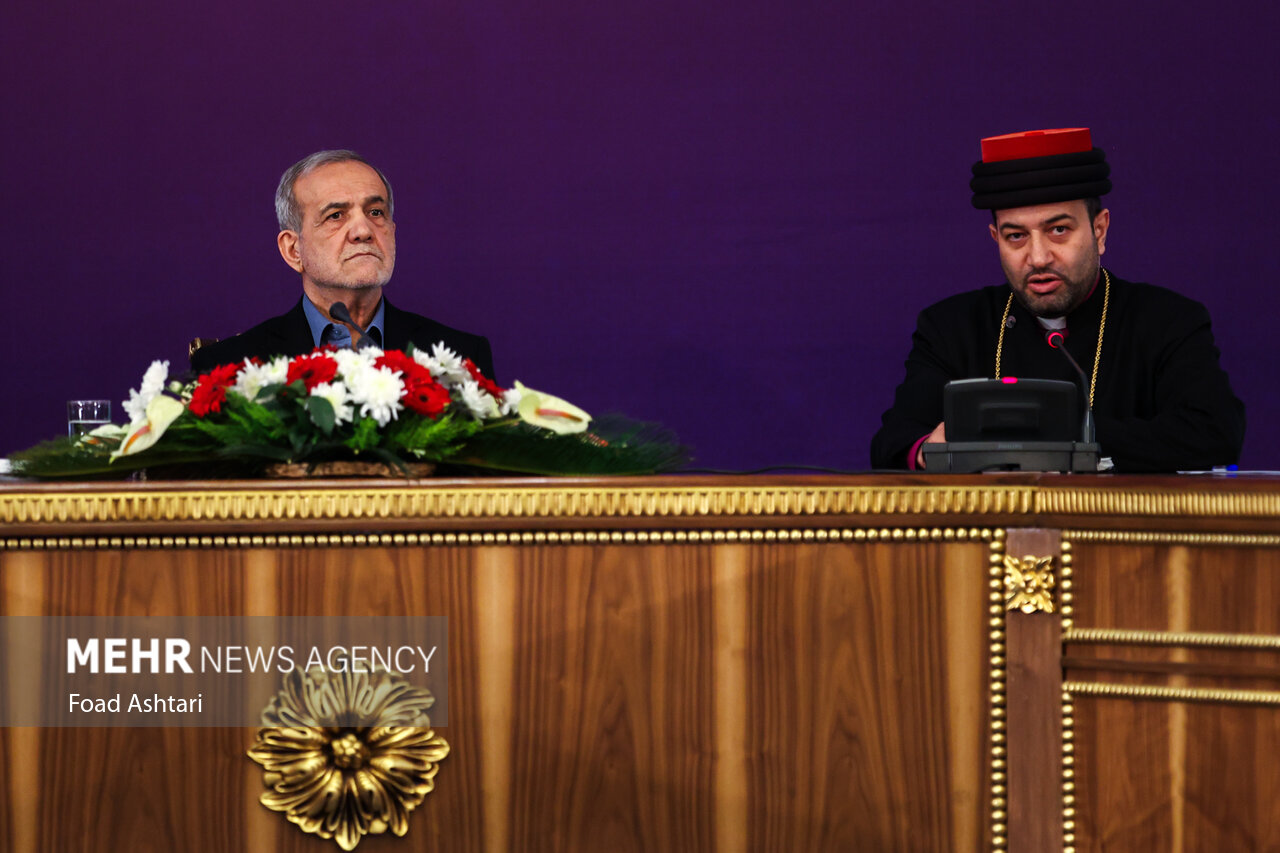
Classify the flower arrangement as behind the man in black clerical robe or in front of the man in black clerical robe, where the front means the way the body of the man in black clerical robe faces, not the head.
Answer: in front

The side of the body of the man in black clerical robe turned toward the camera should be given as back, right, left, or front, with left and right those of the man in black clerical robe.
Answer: front

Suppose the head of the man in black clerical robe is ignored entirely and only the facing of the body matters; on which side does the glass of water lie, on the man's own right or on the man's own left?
on the man's own right

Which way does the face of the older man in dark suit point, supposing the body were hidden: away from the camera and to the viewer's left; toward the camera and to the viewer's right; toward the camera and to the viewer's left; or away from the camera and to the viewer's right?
toward the camera and to the viewer's right

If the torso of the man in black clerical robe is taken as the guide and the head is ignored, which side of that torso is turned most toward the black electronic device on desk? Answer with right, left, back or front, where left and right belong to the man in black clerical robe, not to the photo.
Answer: front
